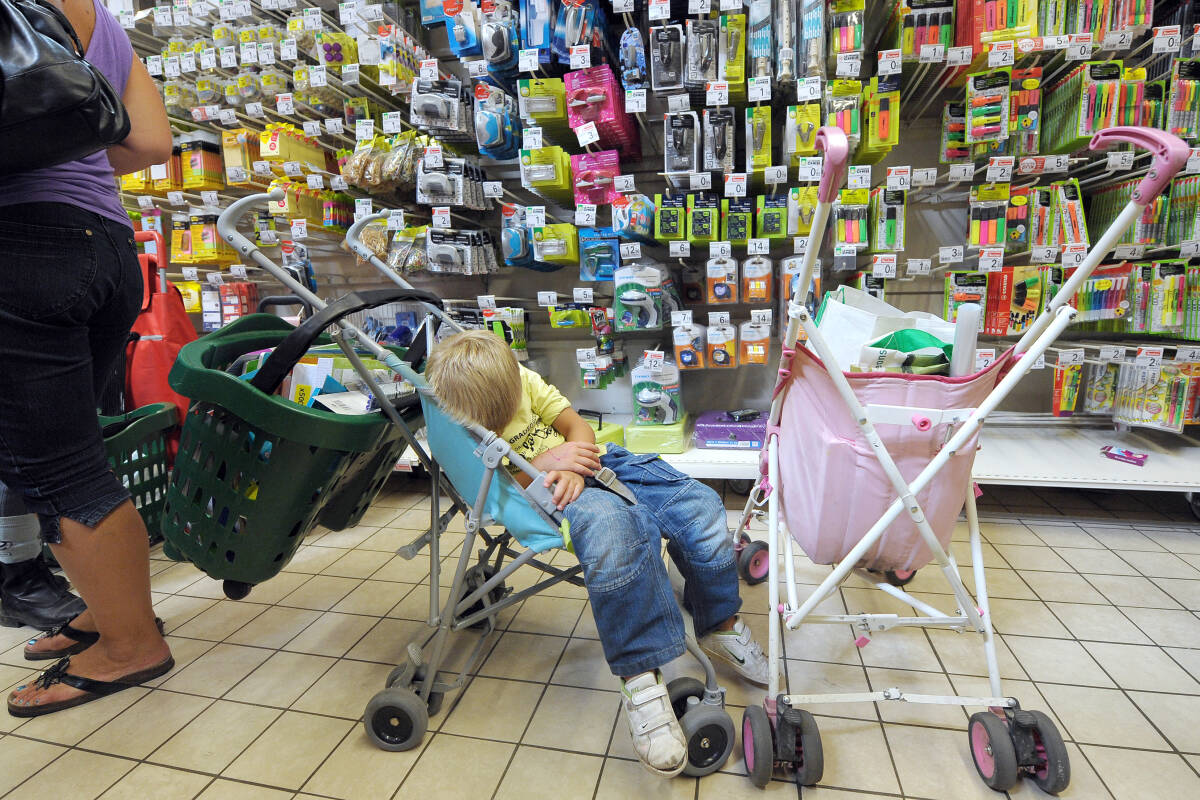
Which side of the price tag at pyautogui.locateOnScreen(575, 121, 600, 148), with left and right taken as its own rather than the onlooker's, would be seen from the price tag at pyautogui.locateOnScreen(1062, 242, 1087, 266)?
left

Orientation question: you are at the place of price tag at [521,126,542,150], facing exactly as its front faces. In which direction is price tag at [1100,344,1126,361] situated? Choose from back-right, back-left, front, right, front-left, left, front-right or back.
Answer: left

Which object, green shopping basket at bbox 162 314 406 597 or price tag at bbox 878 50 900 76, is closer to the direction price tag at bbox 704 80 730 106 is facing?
the green shopping basket

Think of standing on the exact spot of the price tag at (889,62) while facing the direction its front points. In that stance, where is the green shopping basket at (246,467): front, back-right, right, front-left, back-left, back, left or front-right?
front-right

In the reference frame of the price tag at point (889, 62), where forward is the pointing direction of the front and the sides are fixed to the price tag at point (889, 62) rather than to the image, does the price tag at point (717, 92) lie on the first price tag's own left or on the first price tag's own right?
on the first price tag's own right

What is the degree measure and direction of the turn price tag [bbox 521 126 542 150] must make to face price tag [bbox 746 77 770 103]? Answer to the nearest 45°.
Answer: approximately 90° to its left
